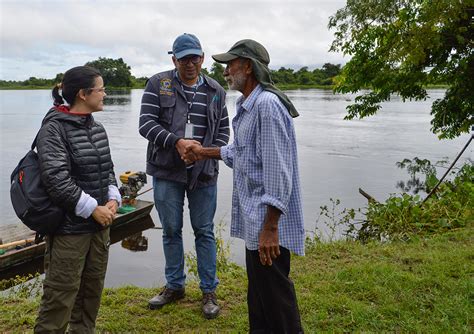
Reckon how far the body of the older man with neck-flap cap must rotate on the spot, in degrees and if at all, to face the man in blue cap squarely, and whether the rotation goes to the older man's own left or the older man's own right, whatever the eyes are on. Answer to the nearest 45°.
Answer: approximately 45° to the older man's own right

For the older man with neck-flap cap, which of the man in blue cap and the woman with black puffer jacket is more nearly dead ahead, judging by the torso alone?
the woman with black puffer jacket

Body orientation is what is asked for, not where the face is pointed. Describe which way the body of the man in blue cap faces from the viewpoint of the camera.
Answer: toward the camera

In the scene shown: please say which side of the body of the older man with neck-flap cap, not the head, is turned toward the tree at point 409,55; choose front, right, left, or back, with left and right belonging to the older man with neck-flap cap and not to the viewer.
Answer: right

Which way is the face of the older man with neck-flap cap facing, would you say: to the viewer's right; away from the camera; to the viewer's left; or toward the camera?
to the viewer's left

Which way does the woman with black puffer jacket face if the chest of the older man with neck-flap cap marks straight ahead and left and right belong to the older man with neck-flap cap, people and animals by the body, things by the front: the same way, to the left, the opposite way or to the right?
the opposite way

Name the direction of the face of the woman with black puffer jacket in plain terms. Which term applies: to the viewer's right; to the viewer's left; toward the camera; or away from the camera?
to the viewer's right

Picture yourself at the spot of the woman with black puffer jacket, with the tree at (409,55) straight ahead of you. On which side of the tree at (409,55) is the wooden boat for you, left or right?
left

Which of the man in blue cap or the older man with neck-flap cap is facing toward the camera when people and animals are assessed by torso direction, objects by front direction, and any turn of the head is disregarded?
the man in blue cap

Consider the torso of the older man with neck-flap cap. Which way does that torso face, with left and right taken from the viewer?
facing to the left of the viewer

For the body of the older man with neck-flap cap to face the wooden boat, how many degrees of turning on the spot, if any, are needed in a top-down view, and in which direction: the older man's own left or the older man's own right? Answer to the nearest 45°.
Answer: approximately 45° to the older man's own right

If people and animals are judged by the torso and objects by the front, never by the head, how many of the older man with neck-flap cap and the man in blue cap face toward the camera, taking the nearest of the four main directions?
1

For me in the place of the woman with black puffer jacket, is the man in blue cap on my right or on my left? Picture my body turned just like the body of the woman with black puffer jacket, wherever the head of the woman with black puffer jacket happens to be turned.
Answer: on my left
